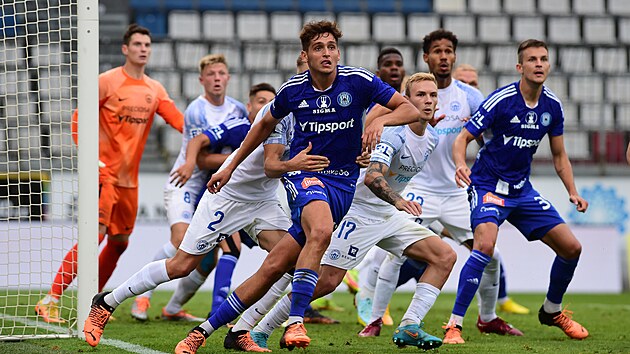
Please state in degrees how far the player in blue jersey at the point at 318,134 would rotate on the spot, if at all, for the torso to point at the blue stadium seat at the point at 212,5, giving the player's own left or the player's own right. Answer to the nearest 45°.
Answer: approximately 180°

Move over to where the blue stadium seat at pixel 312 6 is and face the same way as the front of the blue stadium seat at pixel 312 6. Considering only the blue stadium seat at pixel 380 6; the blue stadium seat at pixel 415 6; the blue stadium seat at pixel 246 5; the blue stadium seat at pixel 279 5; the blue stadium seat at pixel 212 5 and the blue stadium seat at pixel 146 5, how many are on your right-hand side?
4

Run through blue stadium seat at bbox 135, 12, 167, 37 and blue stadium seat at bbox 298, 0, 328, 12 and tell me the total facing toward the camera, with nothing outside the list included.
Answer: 2

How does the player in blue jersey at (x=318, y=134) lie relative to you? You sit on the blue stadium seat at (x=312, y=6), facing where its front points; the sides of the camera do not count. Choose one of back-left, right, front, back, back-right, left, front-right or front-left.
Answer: front

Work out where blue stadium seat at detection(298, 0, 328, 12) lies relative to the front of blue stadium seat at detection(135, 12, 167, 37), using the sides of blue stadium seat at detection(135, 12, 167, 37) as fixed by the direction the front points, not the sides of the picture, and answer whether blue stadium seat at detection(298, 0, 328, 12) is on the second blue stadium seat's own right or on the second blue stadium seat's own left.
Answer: on the second blue stadium seat's own left

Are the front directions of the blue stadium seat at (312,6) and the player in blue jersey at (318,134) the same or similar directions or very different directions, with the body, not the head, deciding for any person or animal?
same or similar directions

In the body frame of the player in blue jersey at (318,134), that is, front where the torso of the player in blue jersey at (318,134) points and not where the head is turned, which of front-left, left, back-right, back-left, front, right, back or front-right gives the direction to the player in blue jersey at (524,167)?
back-left

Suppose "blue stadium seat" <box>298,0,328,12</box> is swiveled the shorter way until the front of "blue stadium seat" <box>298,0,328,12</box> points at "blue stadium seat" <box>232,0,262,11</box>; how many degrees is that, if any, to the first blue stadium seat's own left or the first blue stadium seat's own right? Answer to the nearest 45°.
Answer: approximately 90° to the first blue stadium seat's own right

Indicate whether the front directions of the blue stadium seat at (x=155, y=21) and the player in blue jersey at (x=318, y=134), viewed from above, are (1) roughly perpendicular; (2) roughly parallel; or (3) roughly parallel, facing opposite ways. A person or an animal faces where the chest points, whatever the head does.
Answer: roughly parallel

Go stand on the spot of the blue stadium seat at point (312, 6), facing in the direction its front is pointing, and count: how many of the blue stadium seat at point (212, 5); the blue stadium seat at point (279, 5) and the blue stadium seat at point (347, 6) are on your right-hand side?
2

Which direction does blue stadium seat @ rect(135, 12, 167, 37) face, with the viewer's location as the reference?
facing the viewer

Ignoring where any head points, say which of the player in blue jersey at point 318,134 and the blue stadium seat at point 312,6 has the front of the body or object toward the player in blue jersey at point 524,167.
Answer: the blue stadium seat

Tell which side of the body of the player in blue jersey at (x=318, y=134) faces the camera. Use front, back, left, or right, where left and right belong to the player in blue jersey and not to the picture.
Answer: front

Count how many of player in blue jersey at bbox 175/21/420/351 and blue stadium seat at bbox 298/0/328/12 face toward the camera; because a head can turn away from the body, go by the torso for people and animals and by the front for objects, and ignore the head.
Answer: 2

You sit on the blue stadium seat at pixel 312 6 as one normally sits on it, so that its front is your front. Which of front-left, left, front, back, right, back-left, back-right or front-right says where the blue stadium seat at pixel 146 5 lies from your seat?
right

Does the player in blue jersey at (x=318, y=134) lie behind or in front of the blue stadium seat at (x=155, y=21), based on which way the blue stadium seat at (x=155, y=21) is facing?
in front
